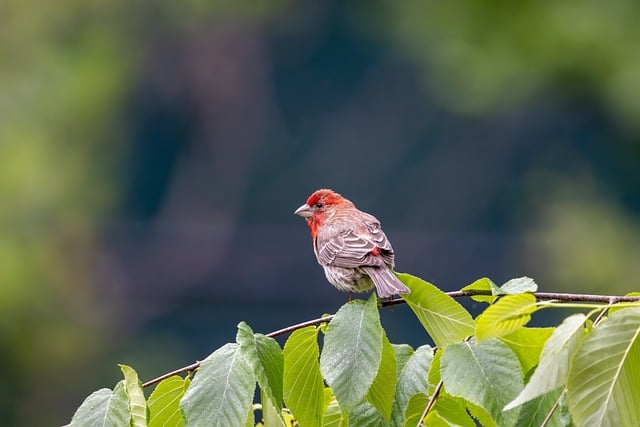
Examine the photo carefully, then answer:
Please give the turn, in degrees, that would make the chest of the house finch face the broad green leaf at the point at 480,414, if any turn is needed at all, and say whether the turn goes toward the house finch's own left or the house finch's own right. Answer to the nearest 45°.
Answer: approximately 135° to the house finch's own right

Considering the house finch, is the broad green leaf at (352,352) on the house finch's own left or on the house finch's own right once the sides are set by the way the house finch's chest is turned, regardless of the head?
on the house finch's own left

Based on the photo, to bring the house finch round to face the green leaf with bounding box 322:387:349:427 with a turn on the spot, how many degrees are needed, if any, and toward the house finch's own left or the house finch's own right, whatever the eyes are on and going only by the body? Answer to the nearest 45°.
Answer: approximately 135° to the house finch's own left

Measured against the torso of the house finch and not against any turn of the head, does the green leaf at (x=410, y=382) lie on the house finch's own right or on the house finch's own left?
on the house finch's own left

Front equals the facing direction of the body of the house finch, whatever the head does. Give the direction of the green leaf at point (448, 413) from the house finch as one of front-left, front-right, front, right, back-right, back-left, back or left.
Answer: back-right

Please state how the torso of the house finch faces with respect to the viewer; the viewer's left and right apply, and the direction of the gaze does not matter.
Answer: facing away from the viewer and to the left of the viewer
